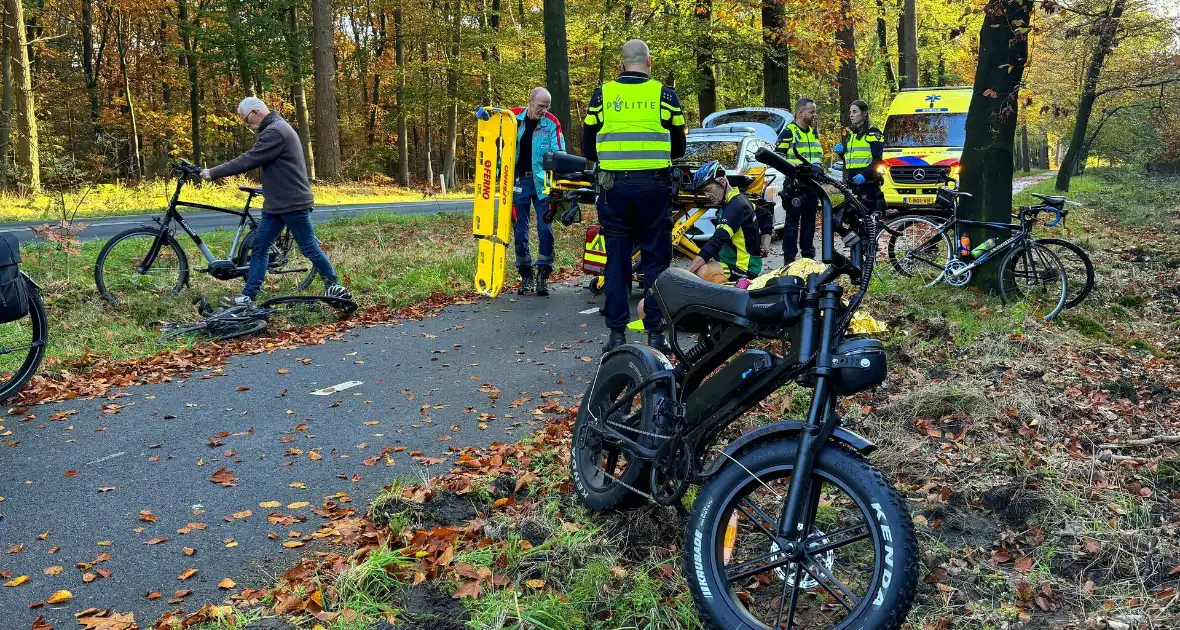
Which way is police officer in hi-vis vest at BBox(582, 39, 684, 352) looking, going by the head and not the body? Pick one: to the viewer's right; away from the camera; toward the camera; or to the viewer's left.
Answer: away from the camera

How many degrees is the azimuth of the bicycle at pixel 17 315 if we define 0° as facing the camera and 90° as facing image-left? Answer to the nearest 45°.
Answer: approximately 90°

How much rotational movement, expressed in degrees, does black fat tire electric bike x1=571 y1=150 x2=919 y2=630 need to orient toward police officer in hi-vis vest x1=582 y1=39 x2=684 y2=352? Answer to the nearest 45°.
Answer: approximately 135° to its left

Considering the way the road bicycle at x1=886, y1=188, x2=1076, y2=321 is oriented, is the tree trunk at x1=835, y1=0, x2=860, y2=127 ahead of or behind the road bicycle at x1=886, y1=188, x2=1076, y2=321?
behind

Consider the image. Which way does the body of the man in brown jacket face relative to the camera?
to the viewer's left

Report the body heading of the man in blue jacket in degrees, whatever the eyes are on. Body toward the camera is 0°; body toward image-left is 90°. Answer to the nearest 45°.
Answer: approximately 0°

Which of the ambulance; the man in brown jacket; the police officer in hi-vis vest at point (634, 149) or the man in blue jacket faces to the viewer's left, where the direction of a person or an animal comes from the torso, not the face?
the man in brown jacket

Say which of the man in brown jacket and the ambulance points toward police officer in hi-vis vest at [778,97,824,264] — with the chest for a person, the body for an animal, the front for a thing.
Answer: the ambulance
